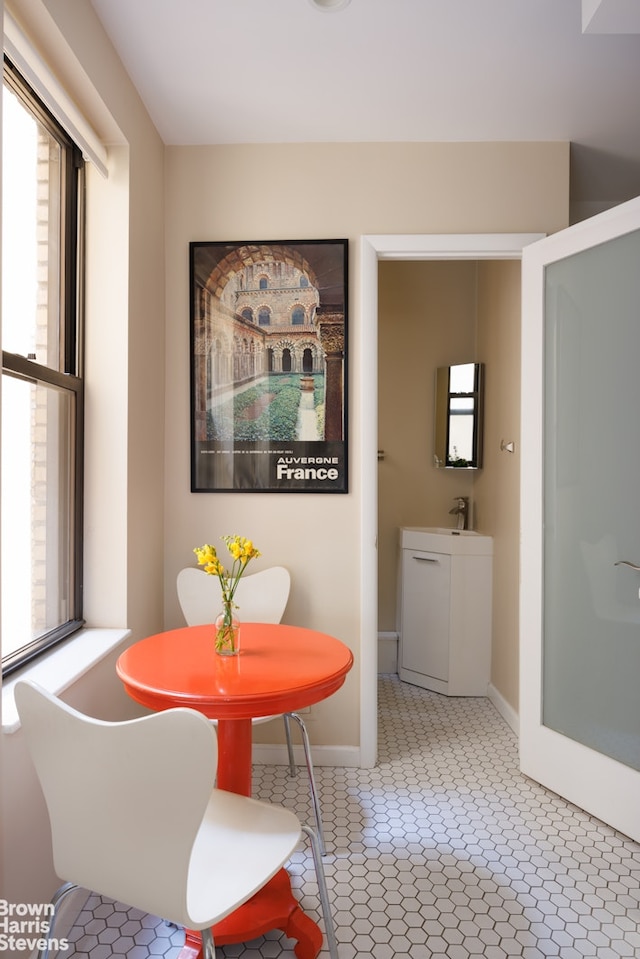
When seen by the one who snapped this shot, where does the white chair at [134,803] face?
facing away from the viewer and to the right of the viewer

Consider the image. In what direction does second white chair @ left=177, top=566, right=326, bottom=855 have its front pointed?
toward the camera

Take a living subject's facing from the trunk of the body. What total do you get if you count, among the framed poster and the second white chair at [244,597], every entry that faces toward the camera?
2

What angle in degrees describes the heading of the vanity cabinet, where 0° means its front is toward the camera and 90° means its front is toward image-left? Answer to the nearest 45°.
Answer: approximately 45°

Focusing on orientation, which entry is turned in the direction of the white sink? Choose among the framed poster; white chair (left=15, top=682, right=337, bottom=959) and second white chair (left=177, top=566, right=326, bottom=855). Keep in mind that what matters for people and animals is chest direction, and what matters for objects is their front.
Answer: the white chair

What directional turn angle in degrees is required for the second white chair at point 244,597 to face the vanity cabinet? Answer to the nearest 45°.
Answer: approximately 135° to its left

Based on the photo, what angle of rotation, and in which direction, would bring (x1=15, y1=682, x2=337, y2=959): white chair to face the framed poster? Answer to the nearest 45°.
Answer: approximately 45° to its left

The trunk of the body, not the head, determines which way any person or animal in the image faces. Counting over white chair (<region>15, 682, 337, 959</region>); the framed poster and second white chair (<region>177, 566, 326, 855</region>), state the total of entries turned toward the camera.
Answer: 2

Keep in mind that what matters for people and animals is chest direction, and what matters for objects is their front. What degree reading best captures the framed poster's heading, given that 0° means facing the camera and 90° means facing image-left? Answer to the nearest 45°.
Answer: approximately 0°

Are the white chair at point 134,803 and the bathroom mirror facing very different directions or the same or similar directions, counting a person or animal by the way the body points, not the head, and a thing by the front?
very different directions

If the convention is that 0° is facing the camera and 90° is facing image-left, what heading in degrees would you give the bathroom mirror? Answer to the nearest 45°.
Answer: approximately 45°
